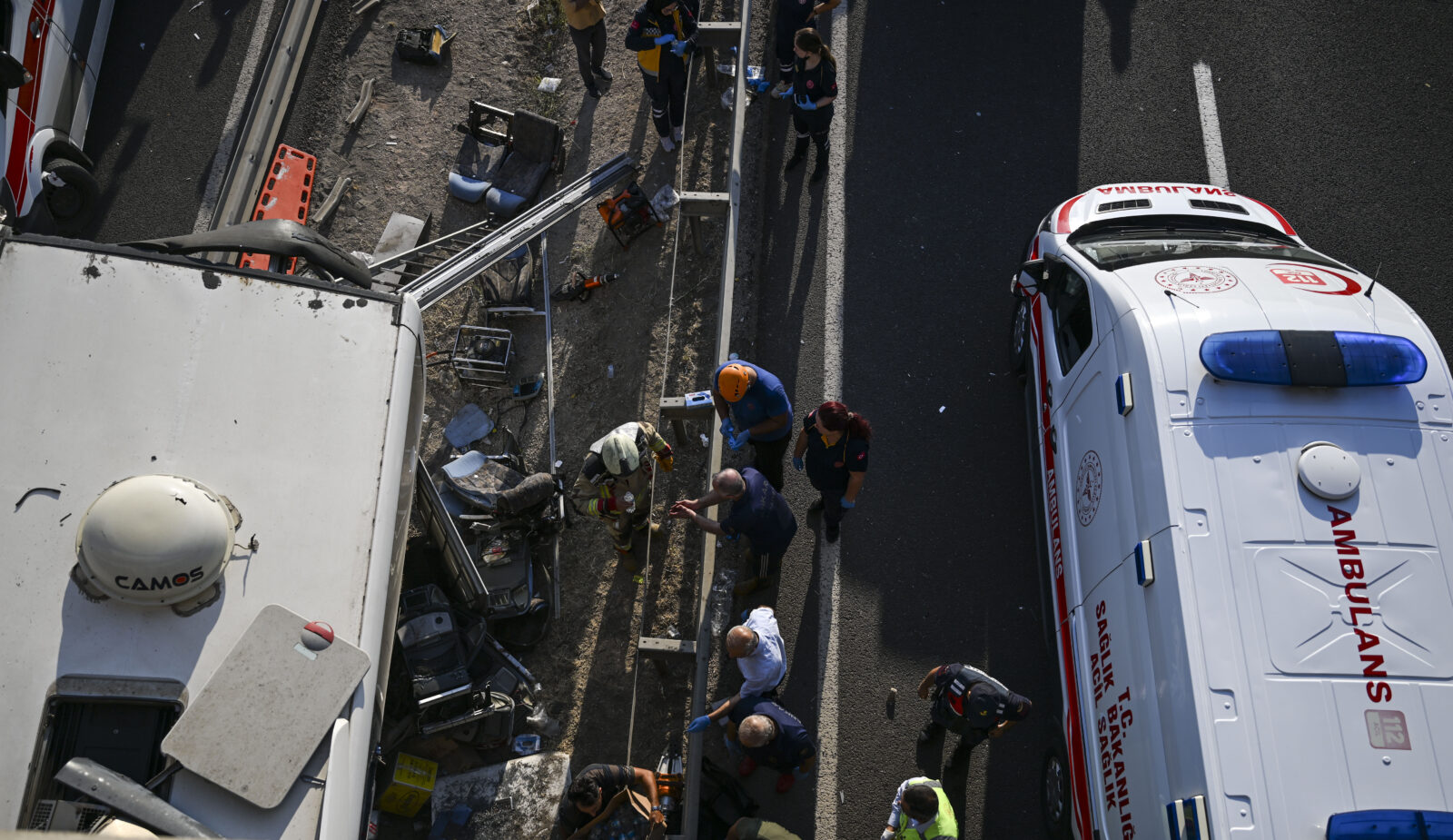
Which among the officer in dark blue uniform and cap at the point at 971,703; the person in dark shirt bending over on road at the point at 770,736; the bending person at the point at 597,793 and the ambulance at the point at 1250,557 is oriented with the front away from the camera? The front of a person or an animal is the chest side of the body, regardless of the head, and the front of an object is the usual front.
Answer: the ambulance

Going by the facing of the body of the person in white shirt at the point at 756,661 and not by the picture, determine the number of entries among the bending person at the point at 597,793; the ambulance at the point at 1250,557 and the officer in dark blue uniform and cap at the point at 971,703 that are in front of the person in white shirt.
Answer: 1

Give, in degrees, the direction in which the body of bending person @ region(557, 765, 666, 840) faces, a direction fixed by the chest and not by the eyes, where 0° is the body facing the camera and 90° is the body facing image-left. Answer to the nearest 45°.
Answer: approximately 315°

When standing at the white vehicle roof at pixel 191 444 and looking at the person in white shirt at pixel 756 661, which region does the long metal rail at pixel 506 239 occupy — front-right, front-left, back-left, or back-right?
front-left

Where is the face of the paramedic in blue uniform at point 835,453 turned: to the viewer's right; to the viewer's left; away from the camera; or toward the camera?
to the viewer's left

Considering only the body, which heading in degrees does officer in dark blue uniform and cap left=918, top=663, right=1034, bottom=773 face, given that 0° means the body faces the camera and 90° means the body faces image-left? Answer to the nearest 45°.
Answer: approximately 45°

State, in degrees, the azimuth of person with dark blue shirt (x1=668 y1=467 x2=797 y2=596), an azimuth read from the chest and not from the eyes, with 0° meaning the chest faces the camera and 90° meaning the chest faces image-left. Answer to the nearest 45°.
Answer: approximately 90°

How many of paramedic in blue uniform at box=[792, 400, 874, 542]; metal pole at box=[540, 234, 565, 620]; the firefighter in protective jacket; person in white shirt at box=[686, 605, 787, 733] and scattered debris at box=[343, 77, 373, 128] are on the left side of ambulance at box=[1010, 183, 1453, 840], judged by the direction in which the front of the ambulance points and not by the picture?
5

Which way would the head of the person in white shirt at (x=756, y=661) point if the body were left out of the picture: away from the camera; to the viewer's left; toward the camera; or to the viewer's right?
to the viewer's left
